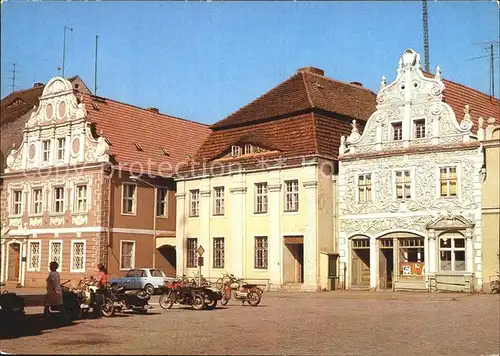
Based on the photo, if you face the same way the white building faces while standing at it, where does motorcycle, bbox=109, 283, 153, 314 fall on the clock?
The motorcycle is roughly at 1 o'clock from the white building.

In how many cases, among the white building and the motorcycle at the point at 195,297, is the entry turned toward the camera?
1

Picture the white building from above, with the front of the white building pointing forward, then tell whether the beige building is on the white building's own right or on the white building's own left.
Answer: on the white building's own right

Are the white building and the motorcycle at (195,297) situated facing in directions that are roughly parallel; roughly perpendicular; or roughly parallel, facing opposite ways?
roughly perpendicular

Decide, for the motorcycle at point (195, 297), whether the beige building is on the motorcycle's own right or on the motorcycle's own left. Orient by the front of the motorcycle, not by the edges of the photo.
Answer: on the motorcycle's own right

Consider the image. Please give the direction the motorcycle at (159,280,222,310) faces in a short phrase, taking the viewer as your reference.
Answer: facing to the left of the viewer

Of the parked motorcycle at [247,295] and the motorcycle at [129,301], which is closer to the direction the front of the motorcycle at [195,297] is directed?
the motorcycle

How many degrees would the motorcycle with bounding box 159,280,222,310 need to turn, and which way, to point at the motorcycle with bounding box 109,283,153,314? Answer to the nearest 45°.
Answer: approximately 45° to its left

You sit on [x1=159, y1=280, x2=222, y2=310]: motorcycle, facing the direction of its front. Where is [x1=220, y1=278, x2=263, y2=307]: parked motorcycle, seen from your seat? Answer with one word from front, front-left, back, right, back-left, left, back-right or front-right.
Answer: back-right

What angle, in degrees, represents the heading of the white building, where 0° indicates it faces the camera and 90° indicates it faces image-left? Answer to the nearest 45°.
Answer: approximately 0°

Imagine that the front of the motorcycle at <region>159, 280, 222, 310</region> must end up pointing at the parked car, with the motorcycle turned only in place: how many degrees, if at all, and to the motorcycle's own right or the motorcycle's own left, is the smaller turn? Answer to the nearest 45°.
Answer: approximately 90° to the motorcycle's own right
